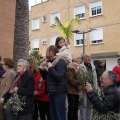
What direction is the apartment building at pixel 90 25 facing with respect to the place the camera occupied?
facing the viewer and to the left of the viewer

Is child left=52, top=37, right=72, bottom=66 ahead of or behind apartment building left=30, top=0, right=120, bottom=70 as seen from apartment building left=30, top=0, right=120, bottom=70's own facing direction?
ahead

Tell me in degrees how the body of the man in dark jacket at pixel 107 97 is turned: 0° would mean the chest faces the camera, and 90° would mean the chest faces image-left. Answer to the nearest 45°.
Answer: approximately 90°

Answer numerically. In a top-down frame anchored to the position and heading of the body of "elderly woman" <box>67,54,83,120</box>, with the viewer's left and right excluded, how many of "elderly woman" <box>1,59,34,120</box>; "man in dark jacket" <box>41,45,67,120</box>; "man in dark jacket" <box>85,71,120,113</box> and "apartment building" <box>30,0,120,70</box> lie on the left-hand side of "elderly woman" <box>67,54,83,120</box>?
1

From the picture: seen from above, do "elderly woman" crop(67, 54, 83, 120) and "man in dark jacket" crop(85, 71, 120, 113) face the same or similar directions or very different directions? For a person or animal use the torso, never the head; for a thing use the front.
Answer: very different directions

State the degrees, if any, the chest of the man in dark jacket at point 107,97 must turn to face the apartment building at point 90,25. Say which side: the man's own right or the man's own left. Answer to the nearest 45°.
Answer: approximately 90° to the man's own right

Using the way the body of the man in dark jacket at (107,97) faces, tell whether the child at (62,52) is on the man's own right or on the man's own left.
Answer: on the man's own right

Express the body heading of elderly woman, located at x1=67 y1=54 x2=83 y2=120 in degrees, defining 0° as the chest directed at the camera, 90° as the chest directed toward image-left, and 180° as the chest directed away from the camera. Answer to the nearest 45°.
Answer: approximately 270°
